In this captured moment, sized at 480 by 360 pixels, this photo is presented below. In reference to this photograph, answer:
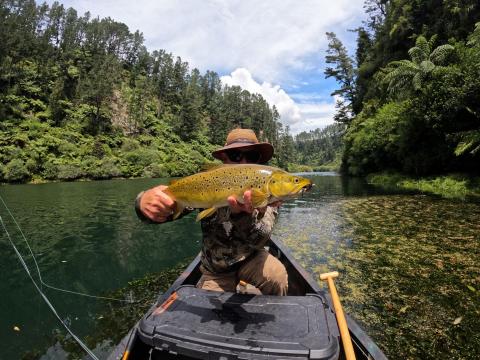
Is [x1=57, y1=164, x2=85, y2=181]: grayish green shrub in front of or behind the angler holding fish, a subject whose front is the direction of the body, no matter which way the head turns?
behind

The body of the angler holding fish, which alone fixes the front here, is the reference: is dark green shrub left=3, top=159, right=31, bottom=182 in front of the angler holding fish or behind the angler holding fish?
behind

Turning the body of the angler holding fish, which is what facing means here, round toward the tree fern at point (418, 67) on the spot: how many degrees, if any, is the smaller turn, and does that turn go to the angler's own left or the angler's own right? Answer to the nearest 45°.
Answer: approximately 135° to the angler's own left

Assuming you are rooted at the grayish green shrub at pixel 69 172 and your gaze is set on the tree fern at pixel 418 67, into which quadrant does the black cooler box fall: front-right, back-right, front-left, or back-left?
front-right

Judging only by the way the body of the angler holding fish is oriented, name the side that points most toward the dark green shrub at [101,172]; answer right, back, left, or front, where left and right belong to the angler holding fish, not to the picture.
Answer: back

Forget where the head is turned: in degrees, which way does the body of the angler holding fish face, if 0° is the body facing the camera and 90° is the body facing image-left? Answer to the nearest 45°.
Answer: approximately 0°

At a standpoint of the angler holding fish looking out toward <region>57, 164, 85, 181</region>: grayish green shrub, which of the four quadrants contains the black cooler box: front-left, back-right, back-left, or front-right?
back-left

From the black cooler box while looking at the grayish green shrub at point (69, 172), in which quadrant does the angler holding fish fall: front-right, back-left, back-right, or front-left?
front-right

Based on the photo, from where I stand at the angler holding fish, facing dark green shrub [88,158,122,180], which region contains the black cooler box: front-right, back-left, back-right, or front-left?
back-left
